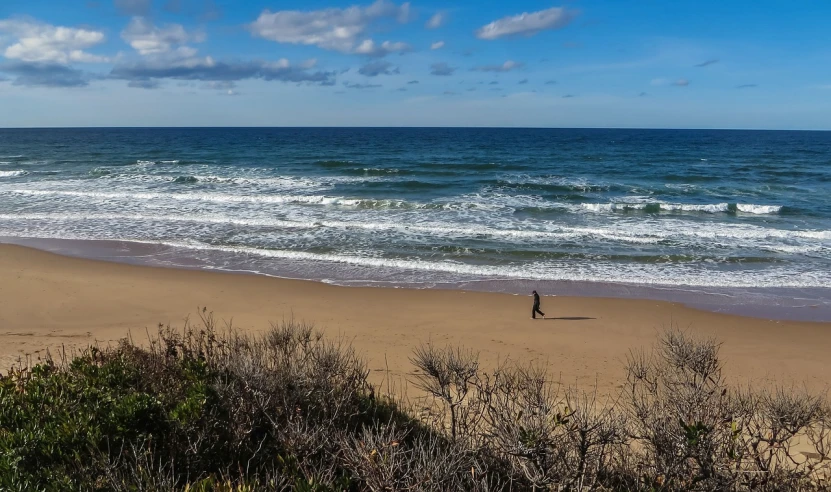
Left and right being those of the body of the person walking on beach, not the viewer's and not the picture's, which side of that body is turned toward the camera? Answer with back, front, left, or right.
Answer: left
